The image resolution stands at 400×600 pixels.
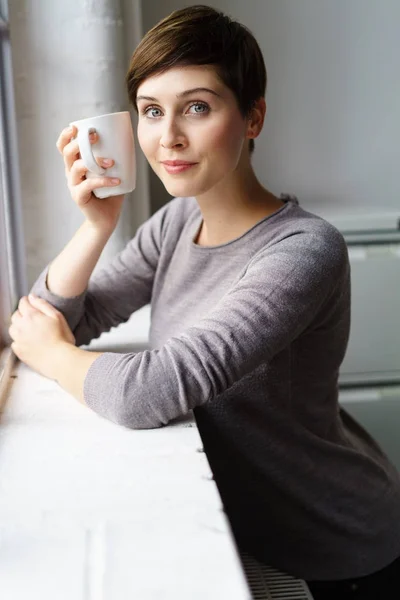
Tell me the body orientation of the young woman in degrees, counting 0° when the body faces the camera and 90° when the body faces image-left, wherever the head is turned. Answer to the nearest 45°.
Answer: approximately 45°
